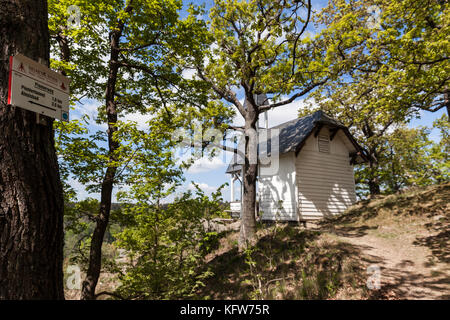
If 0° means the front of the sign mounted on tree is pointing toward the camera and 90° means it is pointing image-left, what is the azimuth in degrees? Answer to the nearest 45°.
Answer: approximately 315°

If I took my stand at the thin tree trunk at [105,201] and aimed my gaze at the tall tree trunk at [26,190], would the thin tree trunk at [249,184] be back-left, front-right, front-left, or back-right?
back-left

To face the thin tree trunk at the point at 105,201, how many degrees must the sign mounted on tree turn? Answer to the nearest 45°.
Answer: approximately 135° to its left

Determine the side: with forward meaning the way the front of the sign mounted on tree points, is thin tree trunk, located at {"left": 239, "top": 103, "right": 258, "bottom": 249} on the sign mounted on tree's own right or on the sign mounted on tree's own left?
on the sign mounted on tree's own left
